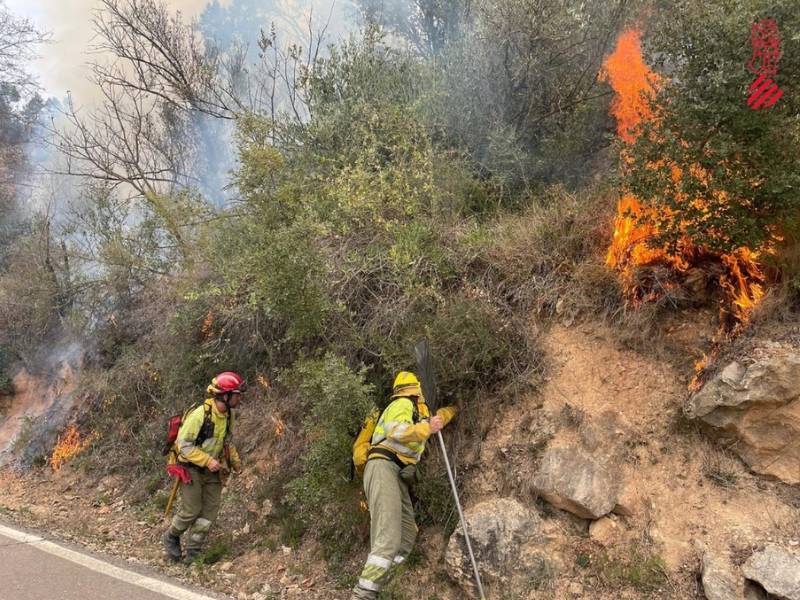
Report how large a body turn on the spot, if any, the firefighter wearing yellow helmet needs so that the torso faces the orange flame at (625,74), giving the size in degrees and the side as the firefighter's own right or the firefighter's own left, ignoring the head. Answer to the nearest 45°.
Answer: approximately 45° to the firefighter's own left

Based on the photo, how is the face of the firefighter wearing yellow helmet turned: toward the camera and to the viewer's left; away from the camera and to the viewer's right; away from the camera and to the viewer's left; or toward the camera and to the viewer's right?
away from the camera and to the viewer's right

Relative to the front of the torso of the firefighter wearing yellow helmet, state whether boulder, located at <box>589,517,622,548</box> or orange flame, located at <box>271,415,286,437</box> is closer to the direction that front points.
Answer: the boulder

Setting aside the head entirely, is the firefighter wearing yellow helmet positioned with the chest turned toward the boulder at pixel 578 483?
yes

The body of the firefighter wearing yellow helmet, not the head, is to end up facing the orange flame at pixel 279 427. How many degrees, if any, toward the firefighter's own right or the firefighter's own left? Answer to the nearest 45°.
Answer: approximately 135° to the firefighter's own left

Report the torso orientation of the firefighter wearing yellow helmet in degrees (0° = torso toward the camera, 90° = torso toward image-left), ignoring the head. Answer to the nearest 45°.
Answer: approximately 270°

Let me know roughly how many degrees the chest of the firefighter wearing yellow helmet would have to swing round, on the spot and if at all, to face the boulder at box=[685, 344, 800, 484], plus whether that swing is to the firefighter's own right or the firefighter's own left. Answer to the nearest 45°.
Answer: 0° — they already face it
